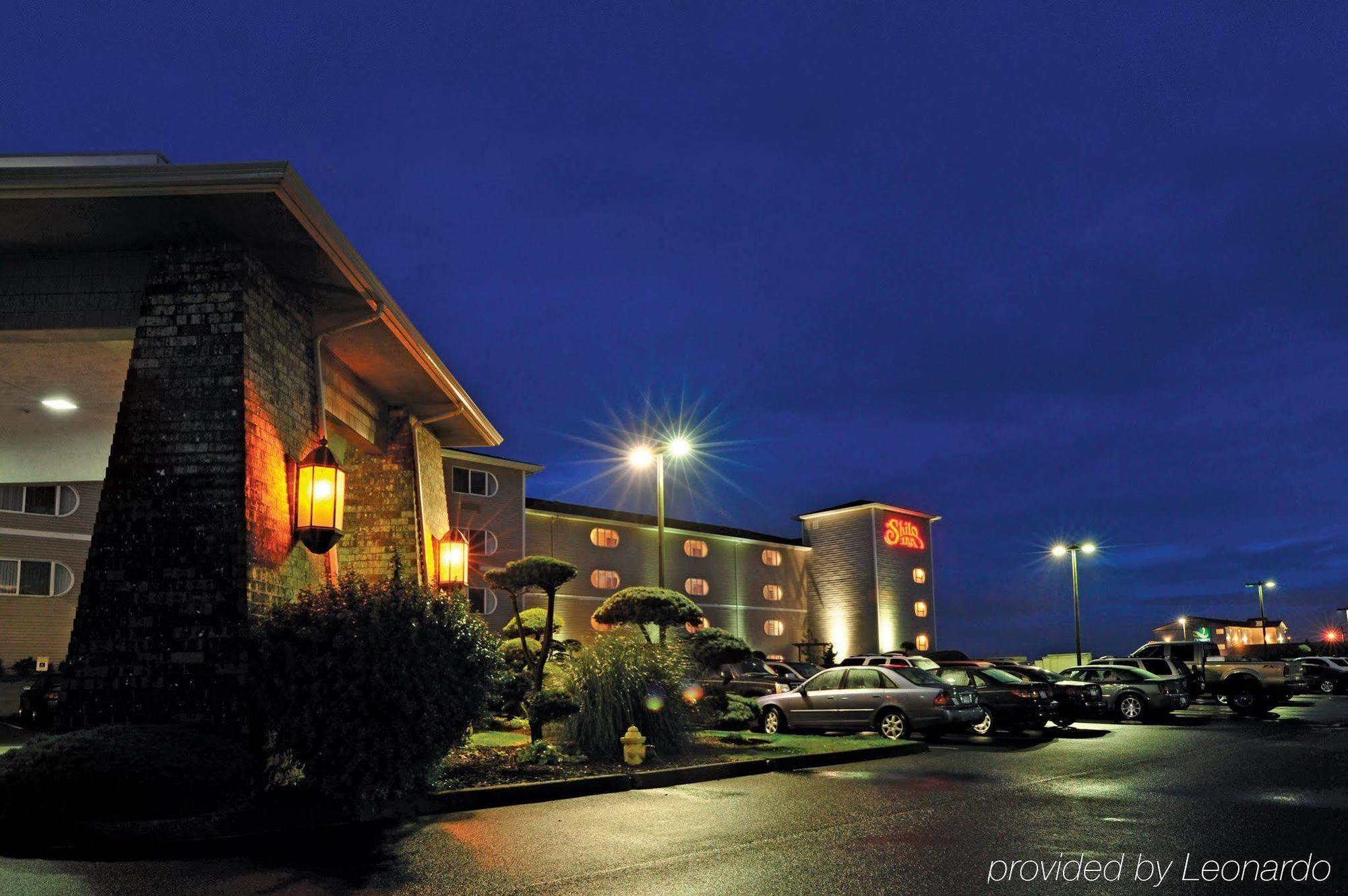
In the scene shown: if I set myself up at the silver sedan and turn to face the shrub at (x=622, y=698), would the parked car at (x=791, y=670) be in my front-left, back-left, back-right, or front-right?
back-right

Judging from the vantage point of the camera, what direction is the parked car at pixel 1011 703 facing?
facing away from the viewer and to the left of the viewer

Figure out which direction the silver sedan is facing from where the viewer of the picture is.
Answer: facing away from the viewer and to the left of the viewer

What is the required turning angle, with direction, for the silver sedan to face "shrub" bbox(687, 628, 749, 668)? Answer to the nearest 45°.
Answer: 0° — it already faces it

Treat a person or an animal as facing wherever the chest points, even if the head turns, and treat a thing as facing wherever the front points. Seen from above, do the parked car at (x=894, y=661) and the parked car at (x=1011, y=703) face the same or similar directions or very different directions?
very different directions

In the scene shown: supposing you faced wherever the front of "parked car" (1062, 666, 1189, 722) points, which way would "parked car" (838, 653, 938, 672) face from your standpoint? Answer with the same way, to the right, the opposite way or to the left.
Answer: the opposite way

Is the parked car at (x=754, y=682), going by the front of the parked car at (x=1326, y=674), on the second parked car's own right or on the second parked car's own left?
on the second parked car's own left

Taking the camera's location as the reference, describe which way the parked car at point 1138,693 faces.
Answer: facing away from the viewer and to the left of the viewer

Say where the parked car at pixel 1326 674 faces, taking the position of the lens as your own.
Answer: facing away from the viewer and to the left of the viewer

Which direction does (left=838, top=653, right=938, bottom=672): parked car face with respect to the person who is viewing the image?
facing the viewer and to the right of the viewer
